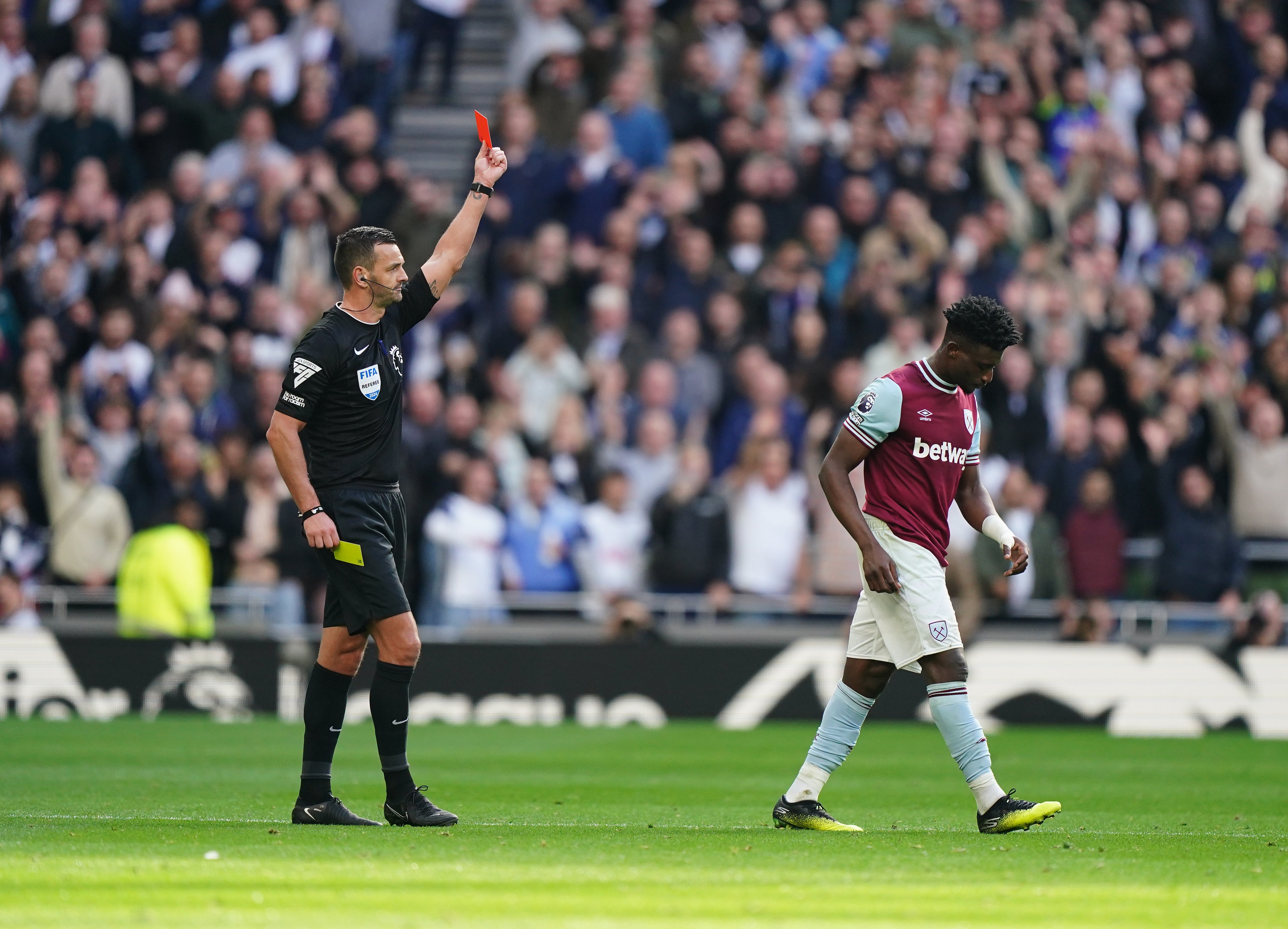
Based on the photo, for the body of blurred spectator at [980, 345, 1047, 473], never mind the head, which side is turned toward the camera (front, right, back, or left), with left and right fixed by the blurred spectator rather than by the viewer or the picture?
front

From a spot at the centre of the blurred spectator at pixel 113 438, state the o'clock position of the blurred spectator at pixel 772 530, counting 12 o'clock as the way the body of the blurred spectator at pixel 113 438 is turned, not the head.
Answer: the blurred spectator at pixel 772 530 is roughly at 10 o'clock from the blurred spectator at pixel 113 438.

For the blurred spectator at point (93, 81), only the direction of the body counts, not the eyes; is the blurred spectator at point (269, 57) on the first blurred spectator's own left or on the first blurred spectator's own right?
on the first blurred spectator's own left

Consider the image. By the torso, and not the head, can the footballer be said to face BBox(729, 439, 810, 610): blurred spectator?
no

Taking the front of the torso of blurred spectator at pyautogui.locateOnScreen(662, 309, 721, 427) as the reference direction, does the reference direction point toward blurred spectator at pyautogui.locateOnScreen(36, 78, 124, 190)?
no

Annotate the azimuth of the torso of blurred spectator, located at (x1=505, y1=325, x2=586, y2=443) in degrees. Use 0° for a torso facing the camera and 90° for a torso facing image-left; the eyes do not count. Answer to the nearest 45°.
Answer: approximately 0°

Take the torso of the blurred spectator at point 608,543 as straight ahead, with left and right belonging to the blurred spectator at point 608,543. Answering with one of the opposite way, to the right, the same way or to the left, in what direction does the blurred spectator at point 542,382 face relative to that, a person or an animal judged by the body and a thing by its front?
the same way

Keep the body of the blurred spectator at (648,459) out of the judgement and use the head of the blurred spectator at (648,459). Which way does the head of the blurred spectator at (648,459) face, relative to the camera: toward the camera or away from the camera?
toward the camera

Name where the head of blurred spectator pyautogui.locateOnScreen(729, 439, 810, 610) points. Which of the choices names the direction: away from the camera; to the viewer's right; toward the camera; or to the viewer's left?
toward the camera

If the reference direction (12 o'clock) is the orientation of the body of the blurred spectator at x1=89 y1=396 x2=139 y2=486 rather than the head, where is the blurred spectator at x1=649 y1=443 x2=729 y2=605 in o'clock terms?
the blurred spectator at x1=649 y1=443 x2=729 y2=605 is roughly at 10 o'clock from the blurred spectator at x1=89 y1=396 x2=139 y2=486.

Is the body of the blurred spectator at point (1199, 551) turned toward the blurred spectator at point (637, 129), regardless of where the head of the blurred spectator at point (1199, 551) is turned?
no

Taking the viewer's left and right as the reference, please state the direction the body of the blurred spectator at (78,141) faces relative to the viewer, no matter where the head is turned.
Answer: facing the viewer

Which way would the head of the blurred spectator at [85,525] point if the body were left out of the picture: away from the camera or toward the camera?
toward the camera

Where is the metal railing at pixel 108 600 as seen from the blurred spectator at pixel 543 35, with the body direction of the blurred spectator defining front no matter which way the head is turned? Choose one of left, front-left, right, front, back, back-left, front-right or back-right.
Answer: front-right

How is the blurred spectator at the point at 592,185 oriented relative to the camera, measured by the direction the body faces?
toward the camera

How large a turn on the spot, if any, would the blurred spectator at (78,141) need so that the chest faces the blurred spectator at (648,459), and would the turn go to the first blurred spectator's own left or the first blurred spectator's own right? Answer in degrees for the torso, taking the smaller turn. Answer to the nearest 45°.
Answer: approximately 45° to the first blurred spectator's own left
